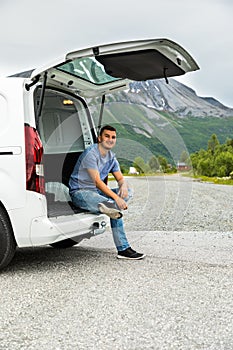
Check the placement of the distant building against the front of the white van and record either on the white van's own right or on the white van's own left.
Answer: on the white van's own right

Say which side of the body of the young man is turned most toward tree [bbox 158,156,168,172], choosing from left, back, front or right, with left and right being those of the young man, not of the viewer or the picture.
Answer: left

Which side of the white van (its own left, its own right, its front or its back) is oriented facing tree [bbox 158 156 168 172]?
right

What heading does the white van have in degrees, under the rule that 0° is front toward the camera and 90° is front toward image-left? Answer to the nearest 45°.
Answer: approximately 135°

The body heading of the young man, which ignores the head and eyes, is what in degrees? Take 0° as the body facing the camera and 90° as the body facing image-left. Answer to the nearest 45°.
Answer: approximately 315°
